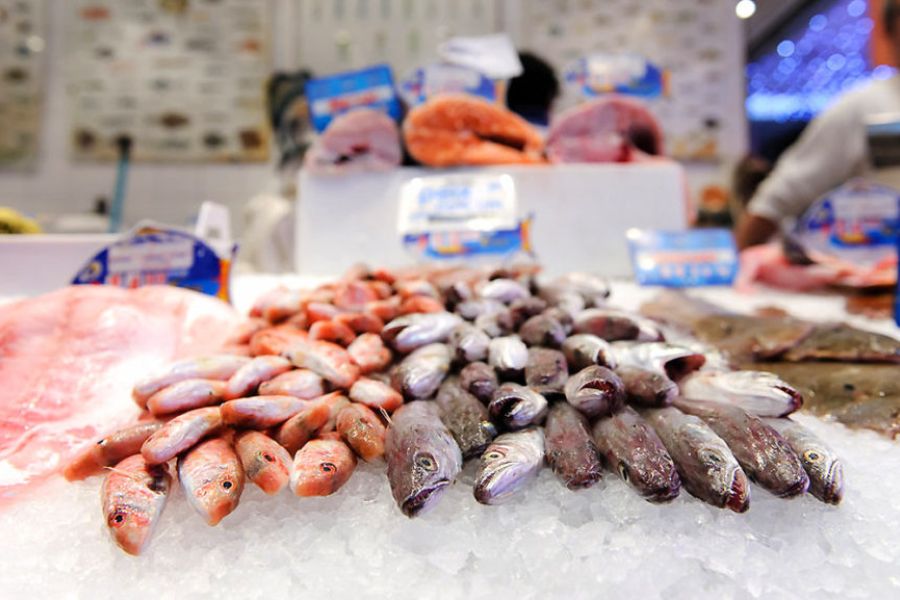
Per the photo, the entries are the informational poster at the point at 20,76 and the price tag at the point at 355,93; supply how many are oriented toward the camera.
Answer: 2

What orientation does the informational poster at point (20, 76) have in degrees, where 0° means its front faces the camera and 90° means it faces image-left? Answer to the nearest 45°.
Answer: approximately 0°

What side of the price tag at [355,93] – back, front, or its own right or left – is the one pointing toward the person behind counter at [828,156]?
left

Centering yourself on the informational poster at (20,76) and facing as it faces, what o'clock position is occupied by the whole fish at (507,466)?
The whole fish is roughly at 12 o'clock from the informational poster.

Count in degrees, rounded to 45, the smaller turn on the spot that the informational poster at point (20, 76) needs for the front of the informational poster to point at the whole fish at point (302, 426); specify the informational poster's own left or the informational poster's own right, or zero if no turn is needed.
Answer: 0° — it already faces it
